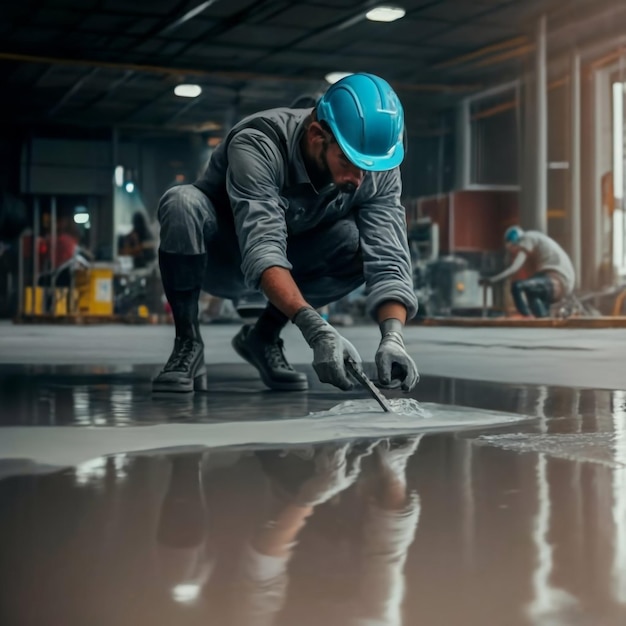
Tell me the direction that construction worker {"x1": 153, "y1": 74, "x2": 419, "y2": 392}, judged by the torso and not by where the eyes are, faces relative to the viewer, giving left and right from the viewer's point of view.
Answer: facing the viewer and to the right of the viewer

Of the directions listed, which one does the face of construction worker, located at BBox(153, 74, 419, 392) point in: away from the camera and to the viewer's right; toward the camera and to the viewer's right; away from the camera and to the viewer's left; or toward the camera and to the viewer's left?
toward the camera and to the viewer's right

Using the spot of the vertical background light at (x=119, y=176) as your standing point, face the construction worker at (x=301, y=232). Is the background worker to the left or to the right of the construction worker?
left

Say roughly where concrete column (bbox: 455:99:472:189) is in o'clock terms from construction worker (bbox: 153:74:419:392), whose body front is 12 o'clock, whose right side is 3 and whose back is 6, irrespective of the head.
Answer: The concrete column is roughly at 8 o'clock from the construction worker.

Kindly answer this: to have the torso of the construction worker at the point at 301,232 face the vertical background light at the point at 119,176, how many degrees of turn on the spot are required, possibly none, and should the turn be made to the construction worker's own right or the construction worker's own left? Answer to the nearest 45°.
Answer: approximately 135° to the construction worker's own left

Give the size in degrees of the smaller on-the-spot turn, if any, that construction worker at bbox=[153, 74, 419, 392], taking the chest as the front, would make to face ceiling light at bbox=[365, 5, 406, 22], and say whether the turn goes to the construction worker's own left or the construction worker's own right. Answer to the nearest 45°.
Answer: approximately 135° to the construction worker's own left

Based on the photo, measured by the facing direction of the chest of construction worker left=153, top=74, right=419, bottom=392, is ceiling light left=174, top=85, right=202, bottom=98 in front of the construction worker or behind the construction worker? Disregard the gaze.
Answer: behind

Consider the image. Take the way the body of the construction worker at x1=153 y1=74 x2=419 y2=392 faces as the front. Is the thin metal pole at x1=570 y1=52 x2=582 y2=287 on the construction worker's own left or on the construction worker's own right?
on the construction worker's own left

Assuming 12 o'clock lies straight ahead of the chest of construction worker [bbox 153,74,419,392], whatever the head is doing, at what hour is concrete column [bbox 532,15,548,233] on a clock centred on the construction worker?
The concrete column is roughly at 8 o'clock from the construction worker.
